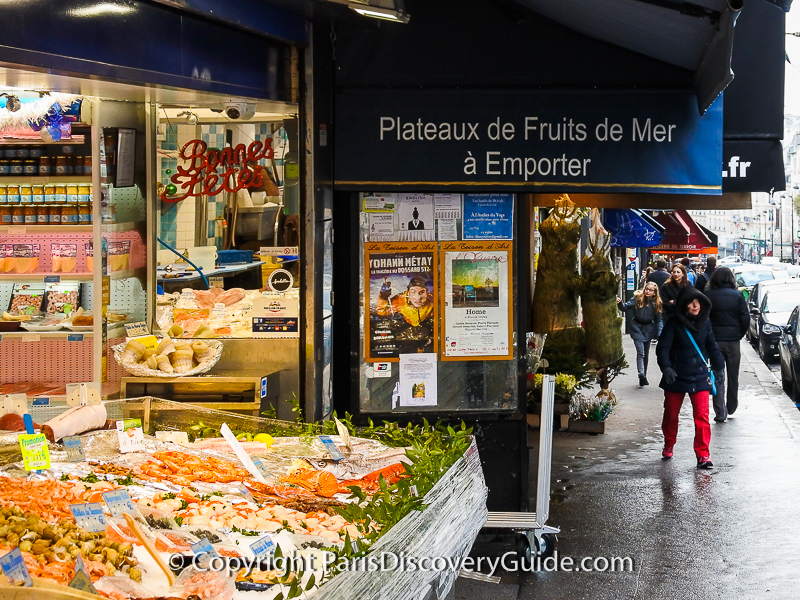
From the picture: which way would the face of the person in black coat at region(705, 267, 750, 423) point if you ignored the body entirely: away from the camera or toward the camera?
away from the camera

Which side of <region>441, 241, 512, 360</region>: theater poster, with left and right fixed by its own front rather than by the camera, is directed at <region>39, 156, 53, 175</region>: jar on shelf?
right

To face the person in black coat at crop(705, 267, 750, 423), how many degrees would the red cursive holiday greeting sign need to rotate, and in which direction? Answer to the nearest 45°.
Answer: approximately 135° to its left

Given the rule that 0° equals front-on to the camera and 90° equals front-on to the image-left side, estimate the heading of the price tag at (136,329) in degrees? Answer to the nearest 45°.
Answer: approximately 0°

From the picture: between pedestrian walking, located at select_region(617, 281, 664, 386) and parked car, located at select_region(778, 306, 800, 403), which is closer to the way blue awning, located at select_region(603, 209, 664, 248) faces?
the parked car

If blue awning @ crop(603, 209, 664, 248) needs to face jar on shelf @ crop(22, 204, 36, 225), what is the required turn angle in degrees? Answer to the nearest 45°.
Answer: approximately 90° to its right

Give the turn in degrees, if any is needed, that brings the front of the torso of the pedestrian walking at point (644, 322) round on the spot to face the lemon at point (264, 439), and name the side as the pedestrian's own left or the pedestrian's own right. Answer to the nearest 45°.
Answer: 0° — they already face it

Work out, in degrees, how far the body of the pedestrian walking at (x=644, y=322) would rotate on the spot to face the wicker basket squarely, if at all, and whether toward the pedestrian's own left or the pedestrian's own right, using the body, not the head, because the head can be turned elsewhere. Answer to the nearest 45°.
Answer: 0° — they already face it

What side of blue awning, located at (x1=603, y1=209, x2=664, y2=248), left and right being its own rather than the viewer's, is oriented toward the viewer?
right
